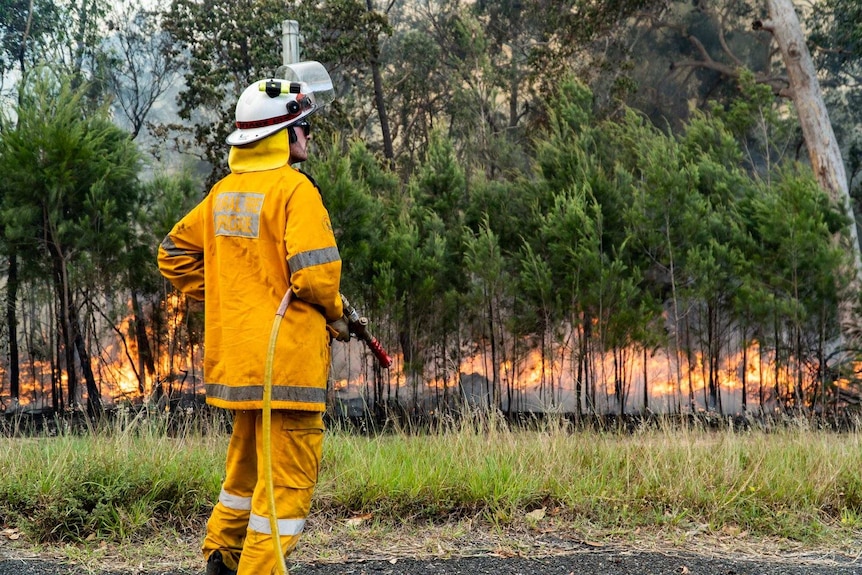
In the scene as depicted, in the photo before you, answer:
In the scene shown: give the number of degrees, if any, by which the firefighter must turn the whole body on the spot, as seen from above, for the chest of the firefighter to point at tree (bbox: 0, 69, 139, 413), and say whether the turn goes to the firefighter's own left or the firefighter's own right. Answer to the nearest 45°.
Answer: approximately 45° to the firefighter's own left

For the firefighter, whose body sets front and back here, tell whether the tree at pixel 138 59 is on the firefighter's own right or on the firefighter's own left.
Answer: on the firefighter's own left

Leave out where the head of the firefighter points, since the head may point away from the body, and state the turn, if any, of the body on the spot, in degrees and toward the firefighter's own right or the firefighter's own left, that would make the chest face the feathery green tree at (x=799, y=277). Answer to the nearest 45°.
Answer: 0° — they already face it

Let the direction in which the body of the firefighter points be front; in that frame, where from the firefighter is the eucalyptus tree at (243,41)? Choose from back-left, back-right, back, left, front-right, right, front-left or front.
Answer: front-left

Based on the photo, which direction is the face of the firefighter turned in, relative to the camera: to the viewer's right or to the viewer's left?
to the viewer's right

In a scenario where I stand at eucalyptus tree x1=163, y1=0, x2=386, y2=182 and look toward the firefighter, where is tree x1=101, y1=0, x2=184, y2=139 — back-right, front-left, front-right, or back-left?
back-right

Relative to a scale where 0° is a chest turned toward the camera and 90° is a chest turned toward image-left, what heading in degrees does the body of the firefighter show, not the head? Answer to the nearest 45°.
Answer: approximately 225°
